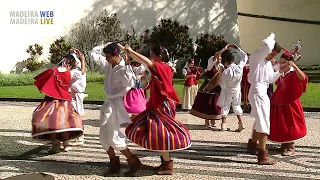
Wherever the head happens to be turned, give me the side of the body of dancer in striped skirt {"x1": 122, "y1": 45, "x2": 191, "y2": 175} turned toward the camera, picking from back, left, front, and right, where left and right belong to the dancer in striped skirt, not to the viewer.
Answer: left

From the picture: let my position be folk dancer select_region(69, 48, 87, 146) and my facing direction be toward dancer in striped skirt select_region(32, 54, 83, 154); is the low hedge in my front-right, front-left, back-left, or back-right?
back-right

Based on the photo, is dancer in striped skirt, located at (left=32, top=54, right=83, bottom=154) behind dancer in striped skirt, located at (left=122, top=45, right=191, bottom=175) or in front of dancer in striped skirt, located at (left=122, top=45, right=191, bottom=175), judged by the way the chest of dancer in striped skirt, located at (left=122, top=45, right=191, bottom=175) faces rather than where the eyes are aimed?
in front

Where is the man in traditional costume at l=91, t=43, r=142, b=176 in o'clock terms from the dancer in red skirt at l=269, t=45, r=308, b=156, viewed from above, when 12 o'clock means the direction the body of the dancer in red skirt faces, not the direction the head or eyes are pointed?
The man in traditional costume is roughly at 12 o'clock from the dancer in red skirt.

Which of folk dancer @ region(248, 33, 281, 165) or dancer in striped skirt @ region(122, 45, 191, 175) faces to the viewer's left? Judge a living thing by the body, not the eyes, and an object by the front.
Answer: the dancer in striped skirt

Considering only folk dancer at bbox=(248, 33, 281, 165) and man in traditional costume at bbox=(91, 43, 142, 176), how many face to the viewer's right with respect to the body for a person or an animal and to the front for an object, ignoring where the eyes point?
1

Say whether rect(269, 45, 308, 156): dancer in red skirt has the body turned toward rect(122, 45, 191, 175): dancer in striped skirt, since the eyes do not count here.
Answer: yes
